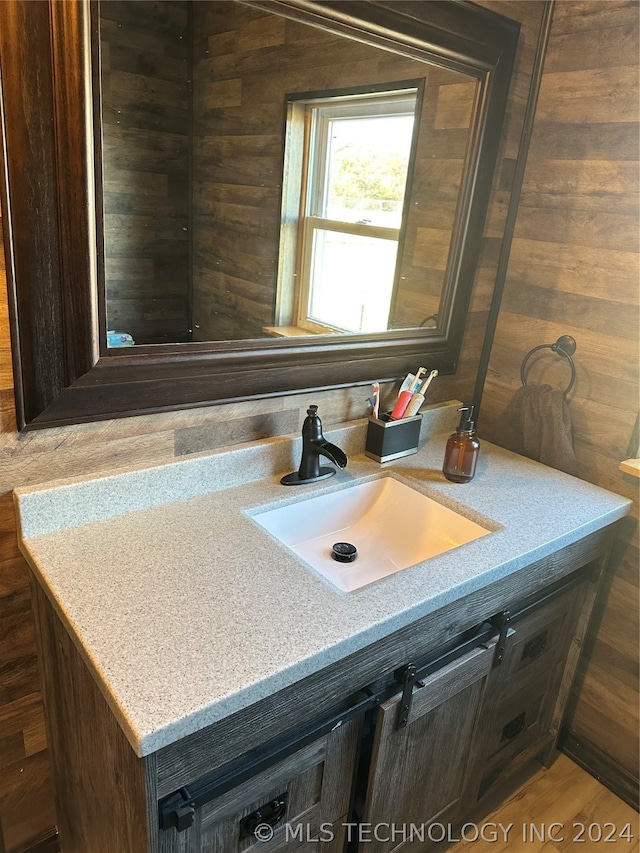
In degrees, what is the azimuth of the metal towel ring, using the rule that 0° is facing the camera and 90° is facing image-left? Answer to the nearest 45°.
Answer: approximately 45°

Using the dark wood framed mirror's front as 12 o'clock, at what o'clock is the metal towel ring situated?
The metal towel ring is roughly at 10 o'clock from the dark wood framed mirror.

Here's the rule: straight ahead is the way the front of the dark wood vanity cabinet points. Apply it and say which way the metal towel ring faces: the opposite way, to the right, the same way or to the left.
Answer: to the right
